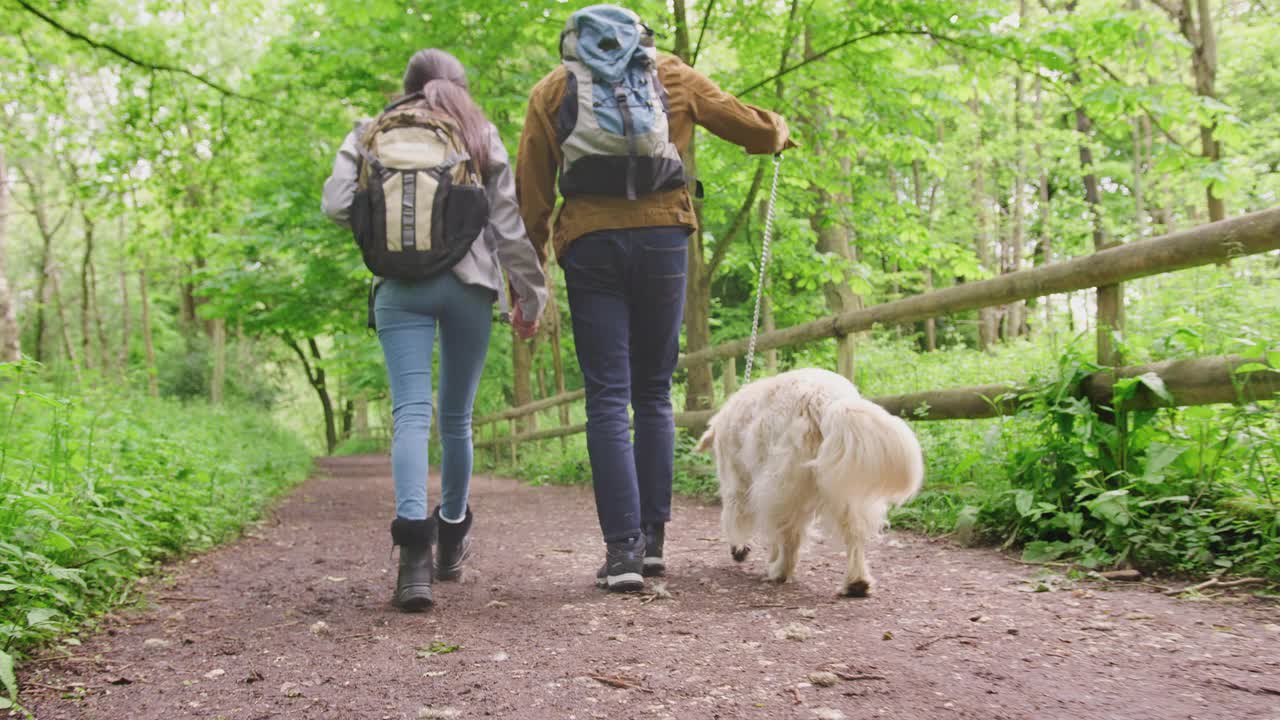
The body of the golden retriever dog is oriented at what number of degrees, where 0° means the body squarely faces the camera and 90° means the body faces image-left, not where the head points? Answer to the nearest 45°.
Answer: approximately 135°

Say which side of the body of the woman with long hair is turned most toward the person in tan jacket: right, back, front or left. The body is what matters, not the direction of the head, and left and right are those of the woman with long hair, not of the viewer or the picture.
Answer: right

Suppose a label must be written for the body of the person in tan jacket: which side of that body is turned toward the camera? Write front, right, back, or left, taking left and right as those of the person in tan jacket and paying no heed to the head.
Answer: back

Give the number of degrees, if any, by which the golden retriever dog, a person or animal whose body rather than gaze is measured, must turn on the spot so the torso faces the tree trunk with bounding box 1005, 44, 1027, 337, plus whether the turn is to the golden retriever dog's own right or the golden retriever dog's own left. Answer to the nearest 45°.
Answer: approximately 45° to the golden retriever dog's own right

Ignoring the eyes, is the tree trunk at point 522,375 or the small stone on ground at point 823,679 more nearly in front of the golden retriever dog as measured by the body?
the tree trunk

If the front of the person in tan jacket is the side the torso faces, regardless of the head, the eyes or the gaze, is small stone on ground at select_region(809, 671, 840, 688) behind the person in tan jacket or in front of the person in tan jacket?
behind

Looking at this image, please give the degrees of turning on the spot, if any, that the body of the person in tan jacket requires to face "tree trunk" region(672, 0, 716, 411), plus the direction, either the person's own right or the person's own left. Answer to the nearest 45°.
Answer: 0° — they already face it

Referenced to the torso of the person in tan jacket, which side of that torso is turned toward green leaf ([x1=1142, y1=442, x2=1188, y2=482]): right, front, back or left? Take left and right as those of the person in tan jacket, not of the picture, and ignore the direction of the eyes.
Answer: right

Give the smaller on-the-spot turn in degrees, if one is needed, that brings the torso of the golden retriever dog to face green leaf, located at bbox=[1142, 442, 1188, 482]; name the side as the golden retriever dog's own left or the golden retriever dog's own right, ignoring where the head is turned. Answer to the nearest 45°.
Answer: approximately 135° to the golden retriever dog's own right

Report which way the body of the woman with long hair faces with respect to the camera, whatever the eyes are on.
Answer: away from the camera

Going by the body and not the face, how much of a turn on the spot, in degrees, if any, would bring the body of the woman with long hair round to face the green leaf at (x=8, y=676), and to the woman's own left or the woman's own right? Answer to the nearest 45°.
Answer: approximately 135° to the woman's own left

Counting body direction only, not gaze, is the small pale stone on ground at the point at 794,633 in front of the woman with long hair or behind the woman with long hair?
behind

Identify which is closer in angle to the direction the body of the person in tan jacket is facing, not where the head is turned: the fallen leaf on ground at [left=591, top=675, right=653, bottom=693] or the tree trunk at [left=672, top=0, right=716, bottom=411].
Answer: the tree trunk

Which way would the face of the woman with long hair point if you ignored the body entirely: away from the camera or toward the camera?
away from the camera

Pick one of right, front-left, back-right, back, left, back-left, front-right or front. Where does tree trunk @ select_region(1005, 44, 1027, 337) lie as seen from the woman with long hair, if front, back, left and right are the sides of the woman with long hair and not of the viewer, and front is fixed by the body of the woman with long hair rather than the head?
front-right
